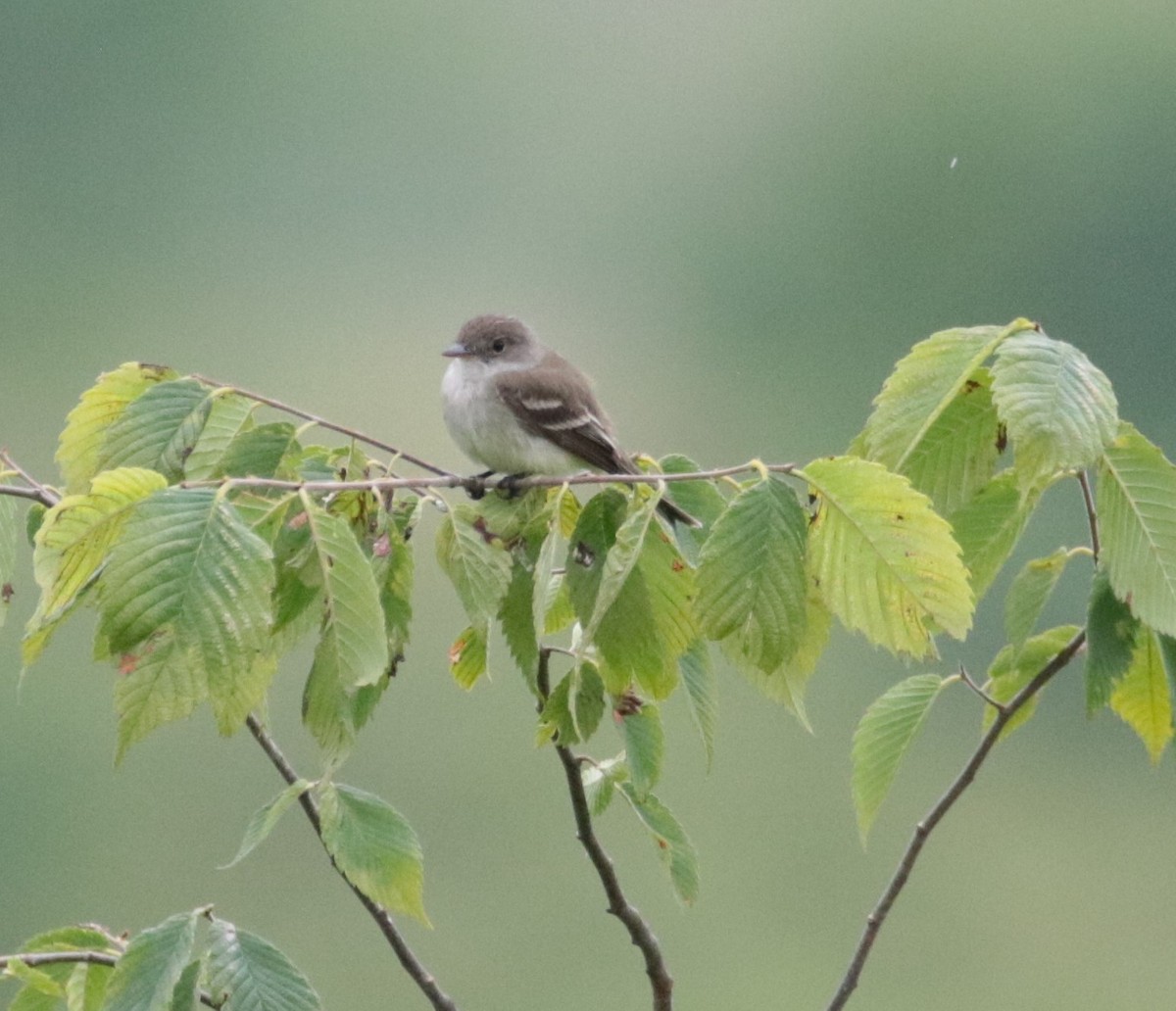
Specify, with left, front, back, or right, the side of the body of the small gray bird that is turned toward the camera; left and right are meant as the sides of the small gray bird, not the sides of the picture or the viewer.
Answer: left
